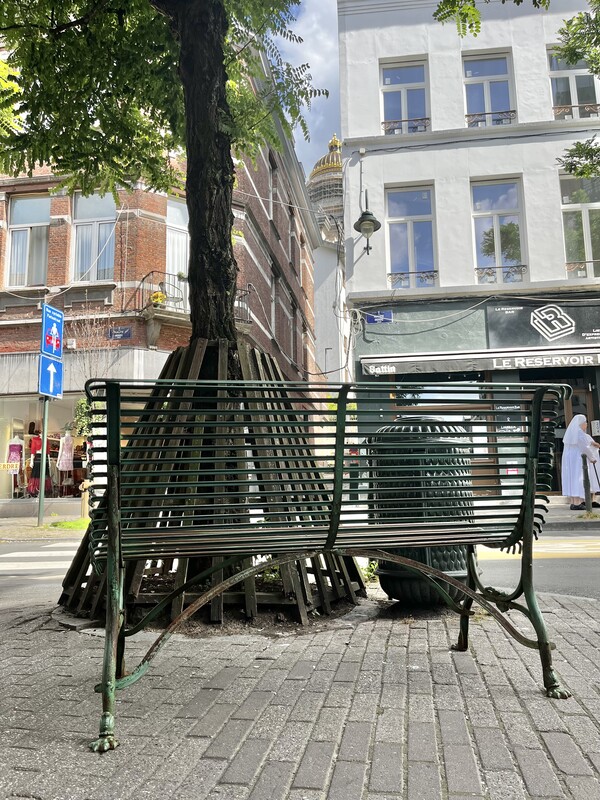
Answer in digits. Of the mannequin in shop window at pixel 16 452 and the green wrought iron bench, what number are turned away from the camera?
1

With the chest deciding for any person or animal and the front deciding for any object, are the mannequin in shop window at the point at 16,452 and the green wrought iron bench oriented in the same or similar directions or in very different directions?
very different directions

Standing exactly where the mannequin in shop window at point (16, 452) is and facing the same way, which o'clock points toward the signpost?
The signpost is roughly at 12 o'clock from the mannequin in shop window.

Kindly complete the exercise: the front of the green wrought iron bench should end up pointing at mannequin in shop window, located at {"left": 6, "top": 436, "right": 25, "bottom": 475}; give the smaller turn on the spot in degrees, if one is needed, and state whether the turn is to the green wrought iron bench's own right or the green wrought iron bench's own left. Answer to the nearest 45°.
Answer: approximately 45° to the green wrought iron bench's own left

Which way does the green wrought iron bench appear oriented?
away from the camera

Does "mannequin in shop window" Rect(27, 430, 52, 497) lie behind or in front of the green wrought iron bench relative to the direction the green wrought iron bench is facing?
in front

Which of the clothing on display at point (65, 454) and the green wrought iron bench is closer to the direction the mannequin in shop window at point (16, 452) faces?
the green wrought iron bench

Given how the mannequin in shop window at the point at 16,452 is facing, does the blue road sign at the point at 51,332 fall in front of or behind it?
in front

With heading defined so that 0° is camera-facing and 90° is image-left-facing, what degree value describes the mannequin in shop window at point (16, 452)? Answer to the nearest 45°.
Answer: approximately 0°

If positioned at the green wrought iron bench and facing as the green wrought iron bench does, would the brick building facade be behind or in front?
in front

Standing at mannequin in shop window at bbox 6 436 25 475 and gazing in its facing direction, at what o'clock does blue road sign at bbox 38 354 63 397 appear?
The blue road sign is roughly at 12 o'clock from the mannequin in shop window.
